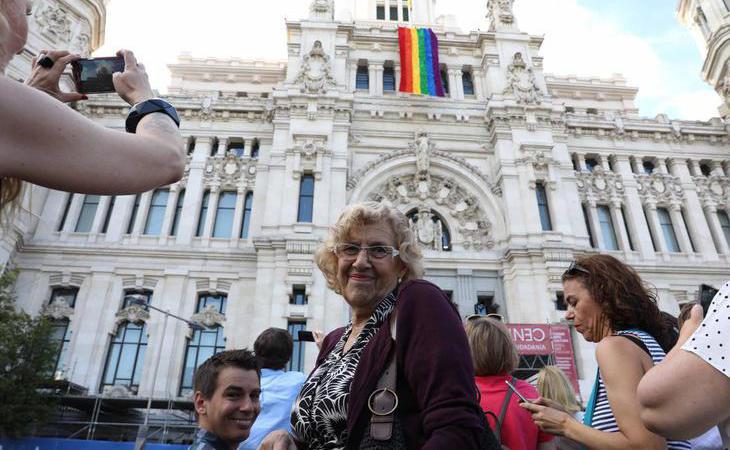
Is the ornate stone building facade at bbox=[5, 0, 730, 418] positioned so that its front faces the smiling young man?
yes

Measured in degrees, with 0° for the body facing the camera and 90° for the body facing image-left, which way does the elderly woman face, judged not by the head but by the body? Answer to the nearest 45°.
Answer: approximately 45°

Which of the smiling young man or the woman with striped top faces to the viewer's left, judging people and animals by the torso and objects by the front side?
the woman with striped top

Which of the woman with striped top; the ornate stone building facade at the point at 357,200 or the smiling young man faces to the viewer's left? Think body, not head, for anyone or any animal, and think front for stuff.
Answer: the woman with striped top

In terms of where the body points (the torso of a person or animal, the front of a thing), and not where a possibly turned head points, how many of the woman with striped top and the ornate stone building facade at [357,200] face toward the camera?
1

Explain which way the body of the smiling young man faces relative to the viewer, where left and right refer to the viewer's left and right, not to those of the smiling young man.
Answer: facing the viewer and to the right of the viewer

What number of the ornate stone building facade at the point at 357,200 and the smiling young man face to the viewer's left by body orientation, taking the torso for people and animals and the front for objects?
0

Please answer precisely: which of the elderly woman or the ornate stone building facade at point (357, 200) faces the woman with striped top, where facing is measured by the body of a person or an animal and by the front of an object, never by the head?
the ornate stone building facade

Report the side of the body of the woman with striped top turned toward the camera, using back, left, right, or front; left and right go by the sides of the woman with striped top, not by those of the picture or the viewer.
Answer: left
